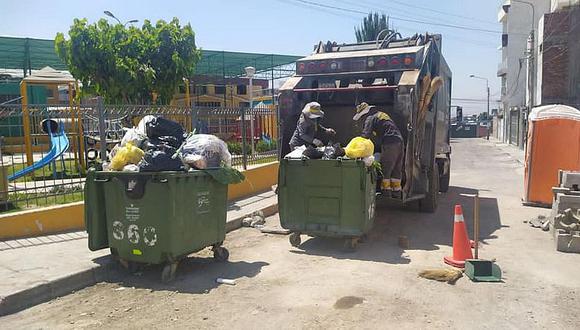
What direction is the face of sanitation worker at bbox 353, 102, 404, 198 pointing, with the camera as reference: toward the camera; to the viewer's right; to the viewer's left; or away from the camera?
to the viewer's left

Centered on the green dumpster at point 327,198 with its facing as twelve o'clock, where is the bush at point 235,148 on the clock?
The bush is roughly at 5 o'clock from the green dumpster.

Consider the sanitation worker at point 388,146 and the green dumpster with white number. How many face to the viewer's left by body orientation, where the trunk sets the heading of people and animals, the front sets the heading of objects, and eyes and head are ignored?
1

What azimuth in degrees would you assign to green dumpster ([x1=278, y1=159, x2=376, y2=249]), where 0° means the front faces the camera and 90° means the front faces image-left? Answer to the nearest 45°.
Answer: approximately 0°

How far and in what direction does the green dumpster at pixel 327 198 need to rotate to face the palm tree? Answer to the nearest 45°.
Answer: approximately 180°

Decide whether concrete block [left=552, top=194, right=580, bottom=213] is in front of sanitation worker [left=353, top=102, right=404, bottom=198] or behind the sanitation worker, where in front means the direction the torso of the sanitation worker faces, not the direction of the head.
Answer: behind

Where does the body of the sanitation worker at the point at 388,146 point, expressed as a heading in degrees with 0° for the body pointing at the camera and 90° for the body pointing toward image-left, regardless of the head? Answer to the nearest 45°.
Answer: approximately 90°

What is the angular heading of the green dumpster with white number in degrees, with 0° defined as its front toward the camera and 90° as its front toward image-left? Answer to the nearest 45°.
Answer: approximately 315°

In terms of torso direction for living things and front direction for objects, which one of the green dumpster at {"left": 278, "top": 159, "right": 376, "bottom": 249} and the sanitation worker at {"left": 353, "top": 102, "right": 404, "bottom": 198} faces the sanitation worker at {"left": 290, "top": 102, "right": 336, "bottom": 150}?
the sanitation worker at {"left": 353, "top": 102, "right": 404, "bottom": 198}

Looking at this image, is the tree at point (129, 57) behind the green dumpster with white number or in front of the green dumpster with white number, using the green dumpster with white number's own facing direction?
behind
